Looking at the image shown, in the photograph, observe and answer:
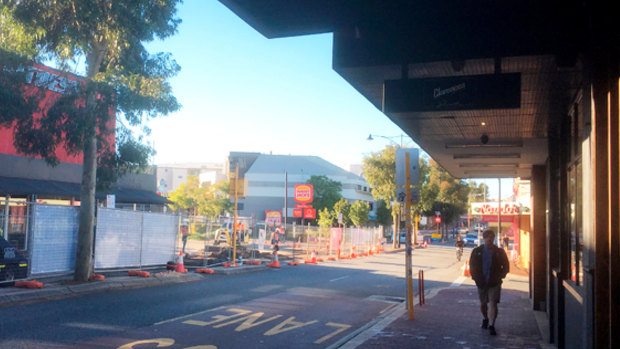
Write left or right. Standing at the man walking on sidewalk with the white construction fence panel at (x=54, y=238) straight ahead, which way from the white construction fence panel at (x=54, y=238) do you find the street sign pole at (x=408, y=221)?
right

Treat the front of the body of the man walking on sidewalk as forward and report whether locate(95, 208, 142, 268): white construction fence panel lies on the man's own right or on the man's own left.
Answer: on the man's own right

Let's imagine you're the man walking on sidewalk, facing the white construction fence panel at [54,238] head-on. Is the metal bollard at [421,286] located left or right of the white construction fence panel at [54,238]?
right

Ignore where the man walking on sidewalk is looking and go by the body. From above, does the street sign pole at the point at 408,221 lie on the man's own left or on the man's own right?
on the man's own right

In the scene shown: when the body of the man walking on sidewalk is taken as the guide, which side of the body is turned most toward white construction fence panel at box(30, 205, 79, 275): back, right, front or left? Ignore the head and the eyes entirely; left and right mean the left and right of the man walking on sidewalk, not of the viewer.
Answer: right

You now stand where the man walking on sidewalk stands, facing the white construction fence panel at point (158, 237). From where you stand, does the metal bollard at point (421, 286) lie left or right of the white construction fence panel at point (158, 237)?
right

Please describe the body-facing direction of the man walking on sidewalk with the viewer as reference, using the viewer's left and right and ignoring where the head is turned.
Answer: facing the viewer

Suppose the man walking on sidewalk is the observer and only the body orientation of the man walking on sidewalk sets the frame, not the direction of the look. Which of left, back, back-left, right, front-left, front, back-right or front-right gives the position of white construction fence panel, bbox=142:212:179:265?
back-right
